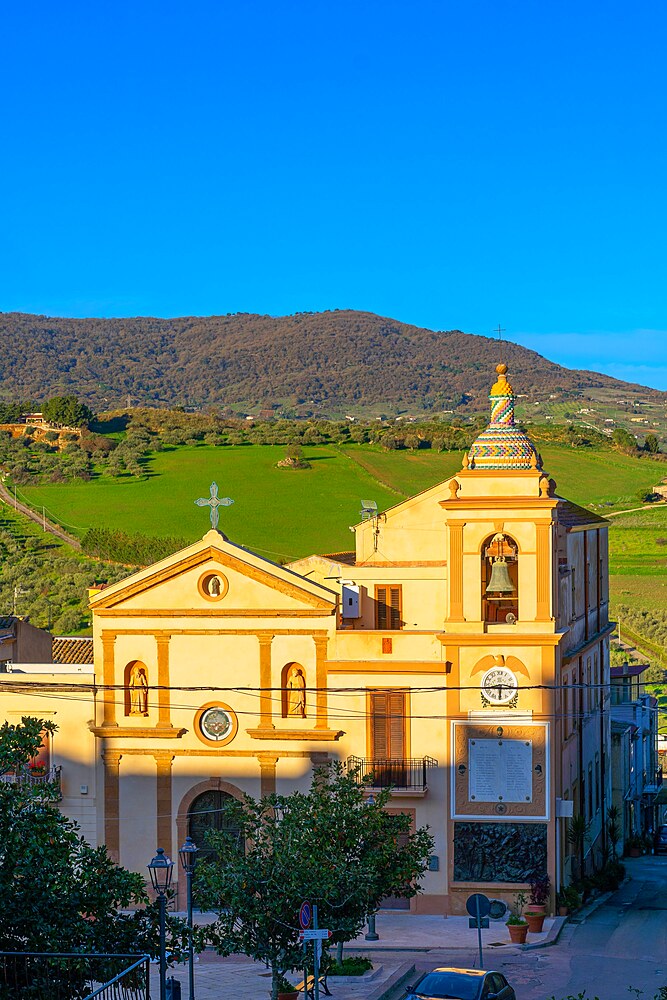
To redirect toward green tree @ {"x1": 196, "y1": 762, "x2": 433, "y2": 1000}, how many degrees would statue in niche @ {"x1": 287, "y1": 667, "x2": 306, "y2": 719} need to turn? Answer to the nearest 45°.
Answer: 0° — it already faces it

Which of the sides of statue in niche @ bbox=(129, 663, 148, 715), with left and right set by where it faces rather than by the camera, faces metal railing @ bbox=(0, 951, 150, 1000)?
front

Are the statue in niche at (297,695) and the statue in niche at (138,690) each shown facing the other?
no

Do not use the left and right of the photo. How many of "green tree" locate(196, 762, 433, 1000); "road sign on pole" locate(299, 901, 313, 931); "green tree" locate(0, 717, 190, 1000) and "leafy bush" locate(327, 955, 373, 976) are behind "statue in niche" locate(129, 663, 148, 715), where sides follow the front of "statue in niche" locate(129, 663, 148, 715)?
0

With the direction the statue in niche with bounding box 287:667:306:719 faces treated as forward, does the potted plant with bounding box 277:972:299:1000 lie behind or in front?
in front

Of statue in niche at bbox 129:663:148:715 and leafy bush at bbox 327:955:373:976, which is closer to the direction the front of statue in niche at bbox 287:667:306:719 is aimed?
the leafy bush

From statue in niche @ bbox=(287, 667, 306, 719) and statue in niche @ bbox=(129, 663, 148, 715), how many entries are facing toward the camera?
2

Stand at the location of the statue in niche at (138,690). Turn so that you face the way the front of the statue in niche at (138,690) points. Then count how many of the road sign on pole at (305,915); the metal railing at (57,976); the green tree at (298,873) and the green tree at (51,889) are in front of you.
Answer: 4

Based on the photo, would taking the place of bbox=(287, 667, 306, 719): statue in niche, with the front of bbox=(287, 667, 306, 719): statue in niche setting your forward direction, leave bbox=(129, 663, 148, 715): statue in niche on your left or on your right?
on your right

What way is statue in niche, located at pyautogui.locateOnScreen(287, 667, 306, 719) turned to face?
toward the camera

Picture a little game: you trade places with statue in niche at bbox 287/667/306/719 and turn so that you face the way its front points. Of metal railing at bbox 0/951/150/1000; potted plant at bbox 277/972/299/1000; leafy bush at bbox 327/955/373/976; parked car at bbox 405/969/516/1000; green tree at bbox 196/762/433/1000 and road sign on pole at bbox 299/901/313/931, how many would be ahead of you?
6

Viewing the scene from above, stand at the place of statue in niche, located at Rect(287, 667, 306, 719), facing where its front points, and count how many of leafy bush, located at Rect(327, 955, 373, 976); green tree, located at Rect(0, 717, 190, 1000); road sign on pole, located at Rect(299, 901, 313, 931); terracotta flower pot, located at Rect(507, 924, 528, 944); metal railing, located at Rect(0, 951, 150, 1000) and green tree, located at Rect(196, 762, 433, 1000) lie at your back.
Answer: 0

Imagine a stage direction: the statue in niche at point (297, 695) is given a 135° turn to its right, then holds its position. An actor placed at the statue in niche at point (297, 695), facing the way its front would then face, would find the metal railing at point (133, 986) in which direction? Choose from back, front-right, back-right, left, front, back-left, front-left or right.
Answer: back-left

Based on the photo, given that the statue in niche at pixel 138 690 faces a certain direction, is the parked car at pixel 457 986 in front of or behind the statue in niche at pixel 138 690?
in front

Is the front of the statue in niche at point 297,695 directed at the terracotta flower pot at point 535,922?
no

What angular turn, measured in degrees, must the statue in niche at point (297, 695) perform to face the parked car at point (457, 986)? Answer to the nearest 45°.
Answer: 0° — it already faces it

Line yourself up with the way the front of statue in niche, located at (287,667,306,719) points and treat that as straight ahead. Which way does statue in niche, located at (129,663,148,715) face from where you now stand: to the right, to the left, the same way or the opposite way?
the same way

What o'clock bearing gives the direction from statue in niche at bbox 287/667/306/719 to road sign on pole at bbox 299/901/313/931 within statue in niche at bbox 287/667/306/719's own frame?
The road sign on pole is roughly at 12 o'clock from the statue in niche.

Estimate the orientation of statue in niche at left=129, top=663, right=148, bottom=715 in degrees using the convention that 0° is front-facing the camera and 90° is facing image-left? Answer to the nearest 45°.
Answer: approximately 0°

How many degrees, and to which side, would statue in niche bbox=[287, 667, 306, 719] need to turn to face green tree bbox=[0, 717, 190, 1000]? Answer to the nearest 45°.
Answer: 0° — it already faces it
